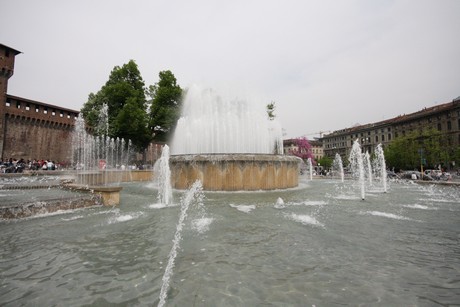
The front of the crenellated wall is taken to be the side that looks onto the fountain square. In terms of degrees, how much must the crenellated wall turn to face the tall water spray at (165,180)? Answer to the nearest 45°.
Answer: approximately 45° to its right

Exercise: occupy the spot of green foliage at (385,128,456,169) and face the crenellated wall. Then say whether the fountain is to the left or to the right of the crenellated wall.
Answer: left

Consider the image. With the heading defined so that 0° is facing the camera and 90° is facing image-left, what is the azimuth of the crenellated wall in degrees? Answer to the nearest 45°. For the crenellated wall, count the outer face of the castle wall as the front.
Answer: approximately 315°

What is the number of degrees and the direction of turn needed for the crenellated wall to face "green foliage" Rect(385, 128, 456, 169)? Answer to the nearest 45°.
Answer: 0° — it already faces it

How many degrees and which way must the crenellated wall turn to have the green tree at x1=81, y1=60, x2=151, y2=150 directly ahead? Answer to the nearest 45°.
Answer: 0° — it already faces it
